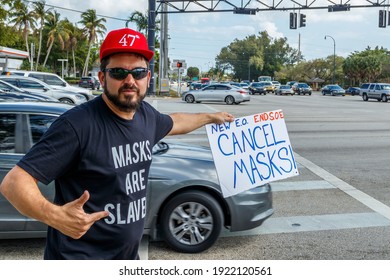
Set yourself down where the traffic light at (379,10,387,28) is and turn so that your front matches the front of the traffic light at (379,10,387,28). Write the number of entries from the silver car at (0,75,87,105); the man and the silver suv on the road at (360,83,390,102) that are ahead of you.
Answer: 1

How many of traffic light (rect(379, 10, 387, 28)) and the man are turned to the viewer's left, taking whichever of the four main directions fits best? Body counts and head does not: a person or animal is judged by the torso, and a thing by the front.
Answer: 0

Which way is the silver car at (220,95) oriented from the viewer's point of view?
to the viewer's left

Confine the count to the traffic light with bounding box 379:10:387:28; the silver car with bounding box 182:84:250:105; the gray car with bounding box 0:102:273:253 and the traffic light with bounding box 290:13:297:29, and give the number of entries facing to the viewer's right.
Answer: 1

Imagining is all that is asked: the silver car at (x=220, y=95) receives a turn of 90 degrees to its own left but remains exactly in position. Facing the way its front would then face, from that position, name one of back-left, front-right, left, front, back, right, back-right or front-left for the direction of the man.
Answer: front

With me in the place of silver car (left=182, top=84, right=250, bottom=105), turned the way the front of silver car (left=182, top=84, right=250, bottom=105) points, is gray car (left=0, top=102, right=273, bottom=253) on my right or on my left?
on my left

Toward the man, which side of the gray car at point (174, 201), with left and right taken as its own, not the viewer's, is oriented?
right
